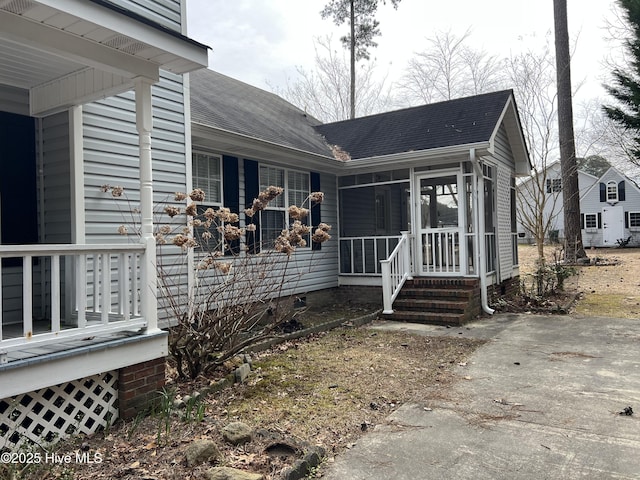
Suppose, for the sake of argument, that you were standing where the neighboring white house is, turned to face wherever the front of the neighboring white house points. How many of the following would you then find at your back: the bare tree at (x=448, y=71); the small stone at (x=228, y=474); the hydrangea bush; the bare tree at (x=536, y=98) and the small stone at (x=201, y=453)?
0

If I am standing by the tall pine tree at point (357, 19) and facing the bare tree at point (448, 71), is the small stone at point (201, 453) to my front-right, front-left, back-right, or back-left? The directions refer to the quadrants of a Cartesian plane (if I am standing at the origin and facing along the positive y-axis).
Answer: back-right

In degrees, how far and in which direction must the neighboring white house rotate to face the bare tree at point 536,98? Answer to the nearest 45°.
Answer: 0° — it already faces it

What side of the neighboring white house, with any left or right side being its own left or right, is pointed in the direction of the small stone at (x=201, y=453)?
front

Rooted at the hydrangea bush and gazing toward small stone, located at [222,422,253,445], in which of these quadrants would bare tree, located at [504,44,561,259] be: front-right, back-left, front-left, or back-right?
back-left

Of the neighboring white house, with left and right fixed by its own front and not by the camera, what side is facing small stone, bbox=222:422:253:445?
front

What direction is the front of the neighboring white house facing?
toward the camera

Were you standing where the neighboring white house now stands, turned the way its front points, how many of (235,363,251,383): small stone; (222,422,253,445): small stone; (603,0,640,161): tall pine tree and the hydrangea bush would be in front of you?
4

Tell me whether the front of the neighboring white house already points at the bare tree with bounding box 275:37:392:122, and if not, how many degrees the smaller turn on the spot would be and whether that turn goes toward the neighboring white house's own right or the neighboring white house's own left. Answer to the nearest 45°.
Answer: approximately 45° to the neighboring white house's own right

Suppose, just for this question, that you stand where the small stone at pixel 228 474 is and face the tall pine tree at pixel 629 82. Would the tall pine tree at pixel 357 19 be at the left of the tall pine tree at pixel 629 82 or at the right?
left

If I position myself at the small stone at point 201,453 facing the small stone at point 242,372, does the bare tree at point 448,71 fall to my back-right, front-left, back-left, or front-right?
front-right

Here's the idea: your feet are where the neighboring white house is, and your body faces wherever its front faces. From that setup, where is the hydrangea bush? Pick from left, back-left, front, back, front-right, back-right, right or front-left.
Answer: front

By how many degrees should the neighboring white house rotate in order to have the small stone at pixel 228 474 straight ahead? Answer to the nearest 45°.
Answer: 0° — it already faces it
